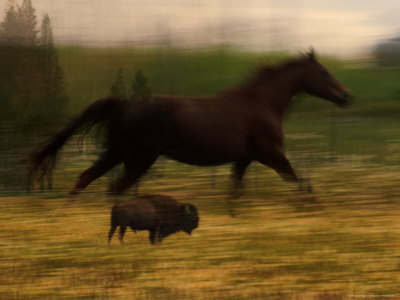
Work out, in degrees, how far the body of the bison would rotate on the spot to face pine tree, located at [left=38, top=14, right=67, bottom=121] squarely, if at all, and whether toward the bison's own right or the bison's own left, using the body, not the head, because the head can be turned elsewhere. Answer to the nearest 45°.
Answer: approximately 135° to the bison's own left

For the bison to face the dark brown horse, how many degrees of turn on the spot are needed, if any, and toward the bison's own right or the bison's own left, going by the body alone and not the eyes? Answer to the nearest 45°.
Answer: approximately 45° to the bison's own left

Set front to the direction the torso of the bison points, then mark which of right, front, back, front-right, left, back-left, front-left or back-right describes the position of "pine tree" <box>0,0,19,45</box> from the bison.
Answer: back-left

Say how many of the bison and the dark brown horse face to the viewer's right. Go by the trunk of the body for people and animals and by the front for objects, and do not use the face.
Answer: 2

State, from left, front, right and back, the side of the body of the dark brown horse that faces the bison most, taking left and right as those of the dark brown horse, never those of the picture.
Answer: right

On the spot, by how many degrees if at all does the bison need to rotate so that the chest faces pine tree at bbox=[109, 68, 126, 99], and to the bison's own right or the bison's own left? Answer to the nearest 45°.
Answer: approximately 90° to the bison's own left

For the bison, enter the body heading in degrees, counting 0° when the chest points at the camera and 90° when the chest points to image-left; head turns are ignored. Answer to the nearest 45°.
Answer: approximately 270°

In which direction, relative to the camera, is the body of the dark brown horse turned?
to the viewer's right
